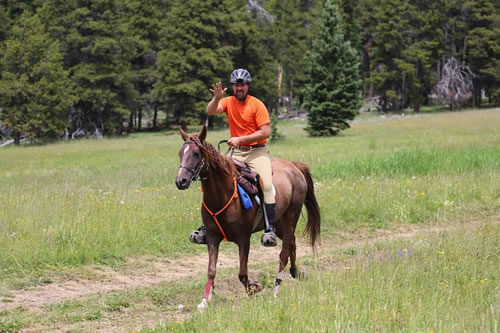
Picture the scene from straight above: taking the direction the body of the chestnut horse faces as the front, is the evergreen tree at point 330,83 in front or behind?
behind

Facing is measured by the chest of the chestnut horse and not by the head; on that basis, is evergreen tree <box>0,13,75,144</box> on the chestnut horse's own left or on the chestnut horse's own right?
on the chestnut horse's own right

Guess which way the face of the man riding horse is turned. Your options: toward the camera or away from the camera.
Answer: toward the camera

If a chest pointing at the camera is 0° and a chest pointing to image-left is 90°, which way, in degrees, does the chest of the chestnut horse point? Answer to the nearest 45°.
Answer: approximately 45°
